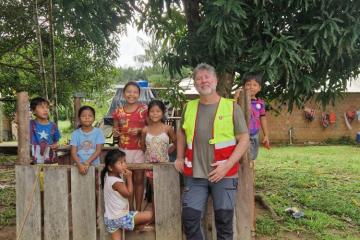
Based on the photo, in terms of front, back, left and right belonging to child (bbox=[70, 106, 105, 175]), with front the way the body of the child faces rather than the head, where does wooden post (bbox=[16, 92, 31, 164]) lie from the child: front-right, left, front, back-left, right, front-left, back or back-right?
front-right

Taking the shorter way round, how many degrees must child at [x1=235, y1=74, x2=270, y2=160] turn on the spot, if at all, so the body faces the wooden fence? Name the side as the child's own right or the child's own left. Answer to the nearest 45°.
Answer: approximately 45° to the child's own right

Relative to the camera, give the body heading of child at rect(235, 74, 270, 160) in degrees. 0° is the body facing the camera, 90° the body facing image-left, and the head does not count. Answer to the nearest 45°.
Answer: approximately 0°

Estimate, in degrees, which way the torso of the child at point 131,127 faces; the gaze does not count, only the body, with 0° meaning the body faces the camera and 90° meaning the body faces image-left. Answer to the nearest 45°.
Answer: approximately 0°
